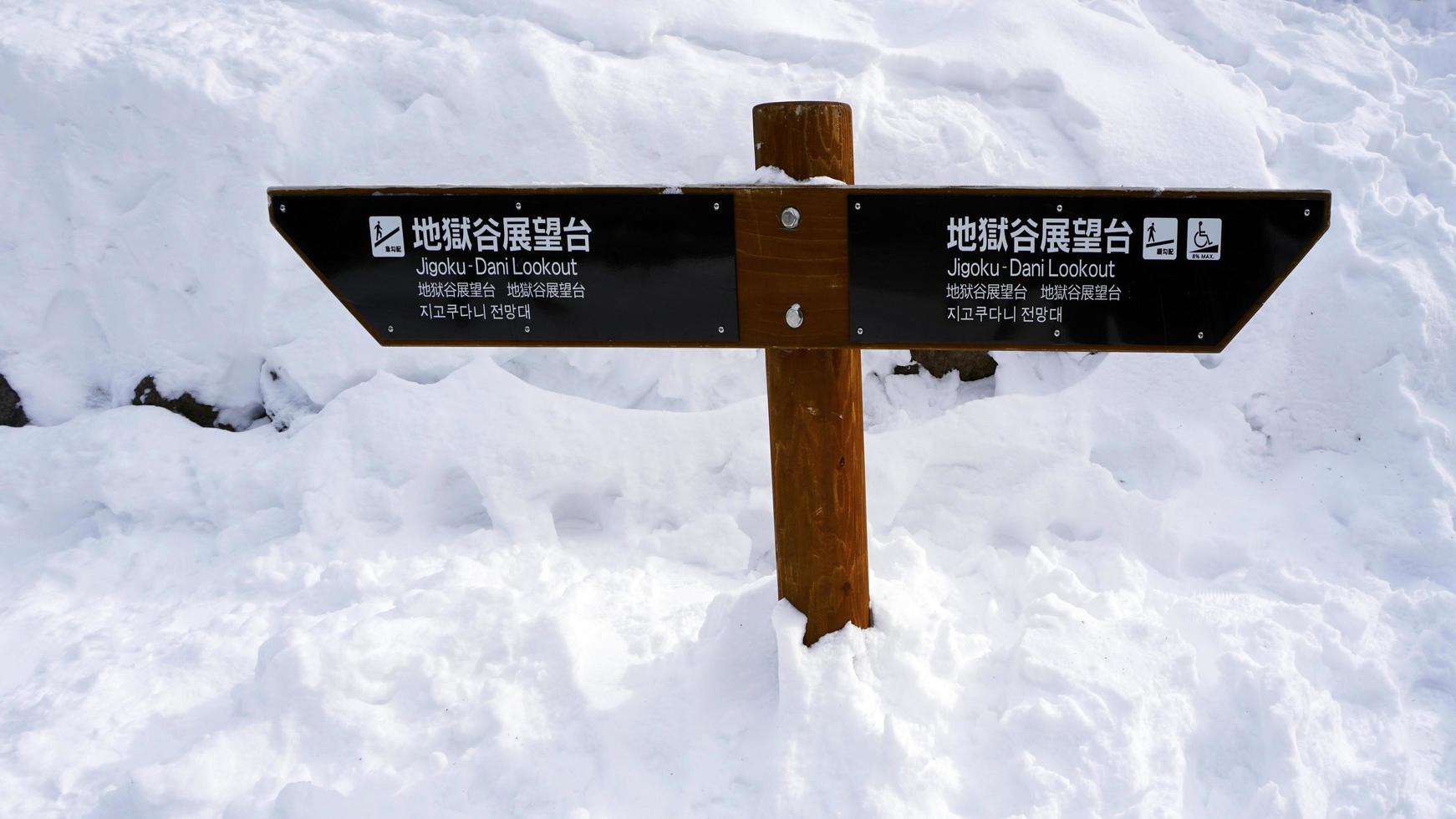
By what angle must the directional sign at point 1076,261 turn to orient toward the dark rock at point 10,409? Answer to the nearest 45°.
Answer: approximately 90° to its right

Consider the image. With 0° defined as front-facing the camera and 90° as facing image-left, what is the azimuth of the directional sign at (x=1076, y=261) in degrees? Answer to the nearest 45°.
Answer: approximately 0°

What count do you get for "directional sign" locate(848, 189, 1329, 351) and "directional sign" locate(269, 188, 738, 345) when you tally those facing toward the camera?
2

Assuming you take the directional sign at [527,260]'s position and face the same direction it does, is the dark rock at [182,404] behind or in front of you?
behind

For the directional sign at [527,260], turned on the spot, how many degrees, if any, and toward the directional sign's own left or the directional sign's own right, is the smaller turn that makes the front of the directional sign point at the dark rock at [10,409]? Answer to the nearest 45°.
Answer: approximately 135° to the directional sign's own right

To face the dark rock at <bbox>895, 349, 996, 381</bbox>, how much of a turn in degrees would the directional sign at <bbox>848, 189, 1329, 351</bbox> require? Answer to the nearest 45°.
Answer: approximately 180°

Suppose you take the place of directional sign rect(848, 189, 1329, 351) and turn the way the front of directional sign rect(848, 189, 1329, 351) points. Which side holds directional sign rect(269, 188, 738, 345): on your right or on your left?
on your right
